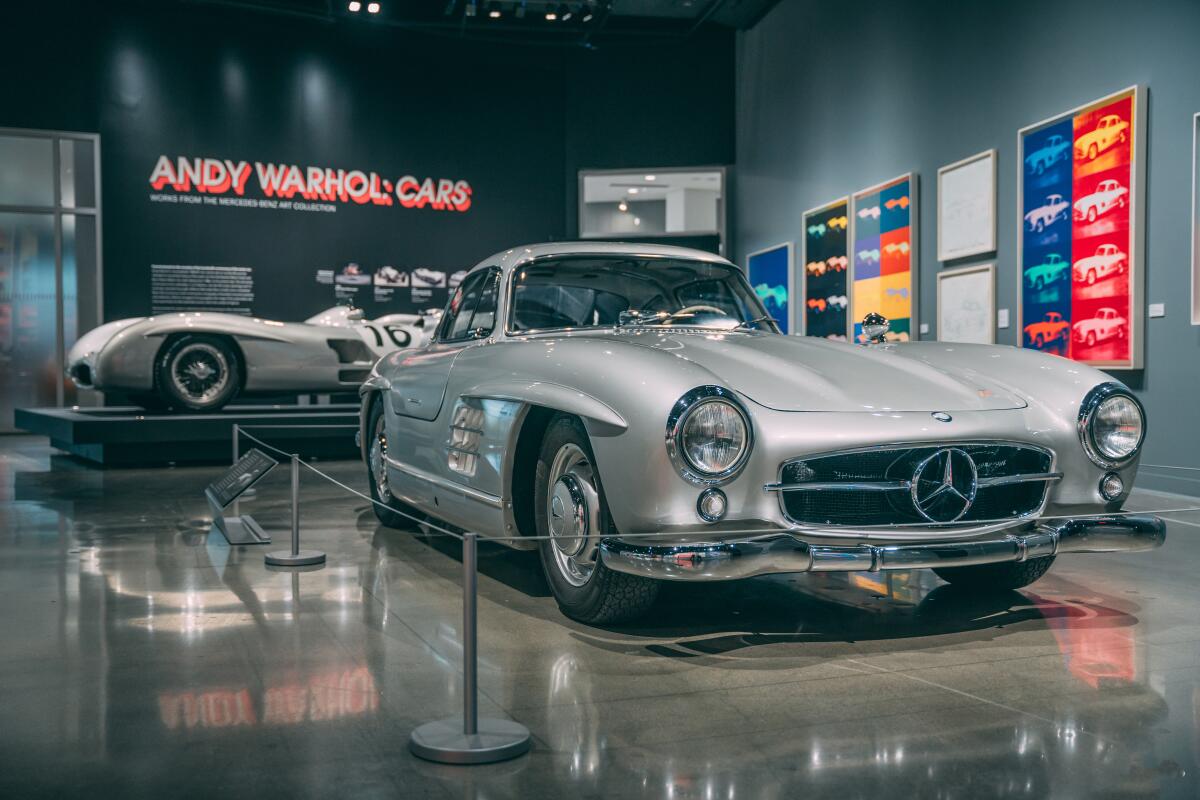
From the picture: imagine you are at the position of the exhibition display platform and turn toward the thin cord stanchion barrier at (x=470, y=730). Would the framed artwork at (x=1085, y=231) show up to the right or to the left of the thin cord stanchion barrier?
left

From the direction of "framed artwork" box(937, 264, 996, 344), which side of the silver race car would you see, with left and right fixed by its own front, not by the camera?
back

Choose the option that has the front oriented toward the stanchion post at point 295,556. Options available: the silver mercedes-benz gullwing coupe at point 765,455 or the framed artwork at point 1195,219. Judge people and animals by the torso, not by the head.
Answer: the framed artwork

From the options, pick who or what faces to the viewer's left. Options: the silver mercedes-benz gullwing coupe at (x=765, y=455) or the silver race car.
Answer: the silver race car

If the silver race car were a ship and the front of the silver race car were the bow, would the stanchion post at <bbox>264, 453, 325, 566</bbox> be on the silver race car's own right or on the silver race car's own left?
on the silver race car's own left

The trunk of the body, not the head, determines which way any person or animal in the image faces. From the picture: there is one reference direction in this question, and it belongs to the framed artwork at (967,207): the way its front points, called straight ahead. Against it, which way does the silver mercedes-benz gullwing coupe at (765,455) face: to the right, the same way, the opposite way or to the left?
to the left

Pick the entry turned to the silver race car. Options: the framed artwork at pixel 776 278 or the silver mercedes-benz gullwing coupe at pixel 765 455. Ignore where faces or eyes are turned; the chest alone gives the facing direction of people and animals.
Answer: the framed artwork

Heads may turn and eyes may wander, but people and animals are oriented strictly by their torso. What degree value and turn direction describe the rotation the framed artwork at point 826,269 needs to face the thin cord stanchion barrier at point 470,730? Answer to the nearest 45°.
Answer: approximately 45° to its left

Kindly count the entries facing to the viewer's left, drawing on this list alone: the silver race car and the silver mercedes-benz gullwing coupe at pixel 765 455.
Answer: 1

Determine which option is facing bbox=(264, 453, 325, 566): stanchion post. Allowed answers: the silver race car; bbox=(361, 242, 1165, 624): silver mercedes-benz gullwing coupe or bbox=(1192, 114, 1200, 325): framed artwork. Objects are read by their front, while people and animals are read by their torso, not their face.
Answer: the framed artwork

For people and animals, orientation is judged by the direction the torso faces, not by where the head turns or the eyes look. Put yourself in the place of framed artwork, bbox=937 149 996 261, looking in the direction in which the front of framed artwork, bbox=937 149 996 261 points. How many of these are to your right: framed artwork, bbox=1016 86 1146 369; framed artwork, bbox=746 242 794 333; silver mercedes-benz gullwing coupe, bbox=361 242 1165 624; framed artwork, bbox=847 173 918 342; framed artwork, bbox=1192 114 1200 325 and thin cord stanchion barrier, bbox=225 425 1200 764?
2

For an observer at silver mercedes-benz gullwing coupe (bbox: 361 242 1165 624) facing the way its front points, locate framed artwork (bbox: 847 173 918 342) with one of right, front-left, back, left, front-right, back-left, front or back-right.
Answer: back-left

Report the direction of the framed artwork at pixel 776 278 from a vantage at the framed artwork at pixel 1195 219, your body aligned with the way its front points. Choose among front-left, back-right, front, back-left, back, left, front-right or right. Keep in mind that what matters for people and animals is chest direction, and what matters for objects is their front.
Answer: right

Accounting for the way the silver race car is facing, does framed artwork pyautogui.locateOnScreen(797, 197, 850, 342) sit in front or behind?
behind

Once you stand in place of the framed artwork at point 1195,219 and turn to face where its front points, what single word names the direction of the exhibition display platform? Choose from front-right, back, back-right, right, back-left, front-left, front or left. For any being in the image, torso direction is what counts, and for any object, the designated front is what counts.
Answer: front-right

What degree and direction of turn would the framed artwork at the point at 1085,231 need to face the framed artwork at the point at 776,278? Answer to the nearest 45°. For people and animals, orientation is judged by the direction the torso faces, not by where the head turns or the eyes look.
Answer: approximately 90° to its right

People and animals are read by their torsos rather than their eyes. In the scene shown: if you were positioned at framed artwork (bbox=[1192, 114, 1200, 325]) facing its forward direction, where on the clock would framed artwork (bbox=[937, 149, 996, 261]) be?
framed artwork (bbox=[937, 149, 996, 261]) is roughly at 3 o'clock from framed artwork (bbox=[1192, 114, 1200, 325]).

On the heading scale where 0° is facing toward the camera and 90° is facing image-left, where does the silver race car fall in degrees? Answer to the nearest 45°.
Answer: approximately 90°
